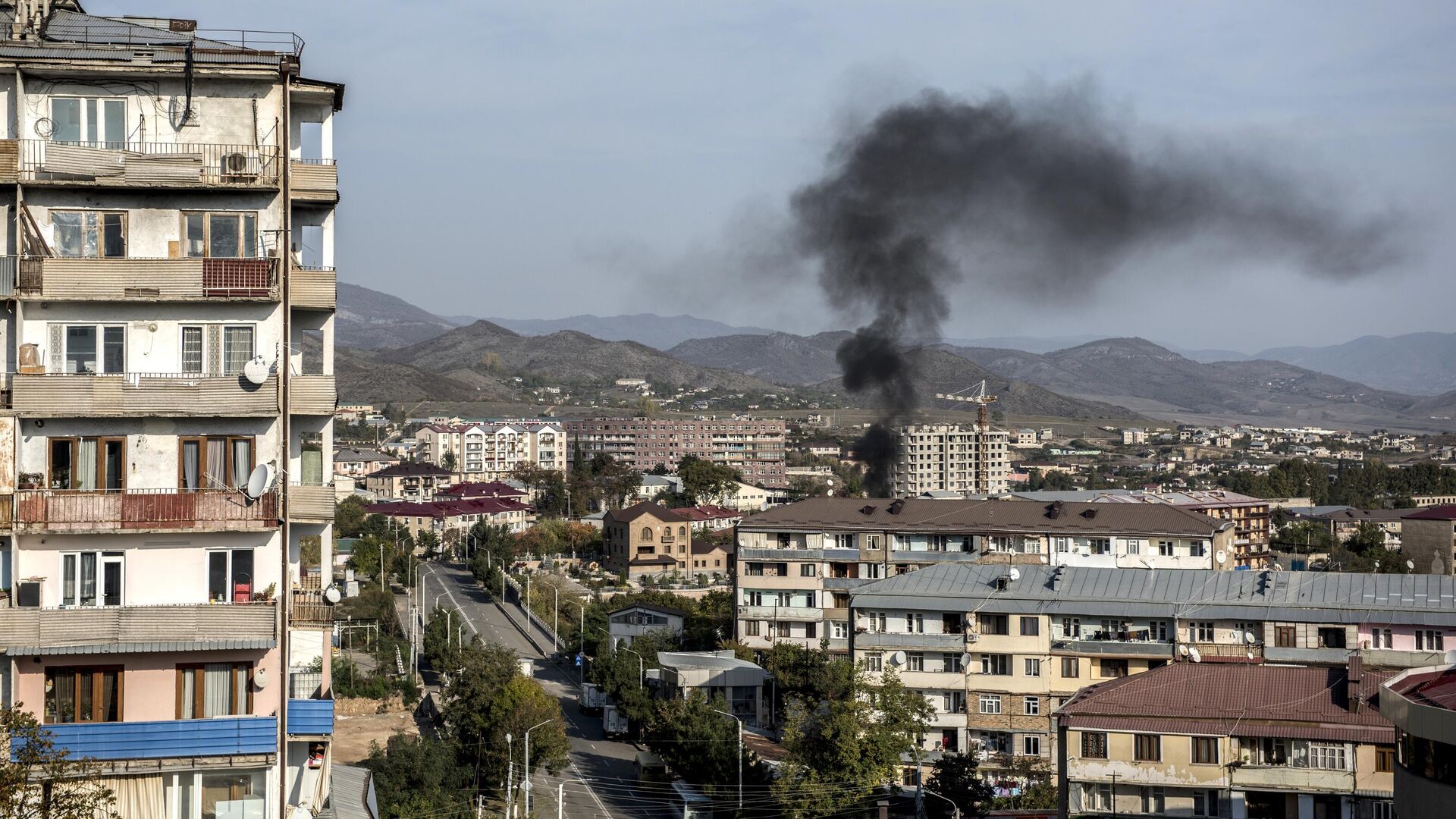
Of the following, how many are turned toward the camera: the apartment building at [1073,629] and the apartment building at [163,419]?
2

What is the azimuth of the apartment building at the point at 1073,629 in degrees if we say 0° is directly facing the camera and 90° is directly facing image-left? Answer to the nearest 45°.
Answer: approximately 0°

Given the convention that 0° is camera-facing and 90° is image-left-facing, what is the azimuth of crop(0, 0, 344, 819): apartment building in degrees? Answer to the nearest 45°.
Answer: approximately 0°

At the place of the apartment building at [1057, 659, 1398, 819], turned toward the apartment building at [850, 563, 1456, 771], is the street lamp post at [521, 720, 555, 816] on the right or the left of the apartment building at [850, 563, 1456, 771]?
left

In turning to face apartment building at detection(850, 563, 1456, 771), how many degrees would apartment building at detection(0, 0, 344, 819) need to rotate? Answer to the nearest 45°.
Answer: approximately 135° to its left

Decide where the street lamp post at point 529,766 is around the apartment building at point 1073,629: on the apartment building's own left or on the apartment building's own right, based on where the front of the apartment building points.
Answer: on the apartment building's own right

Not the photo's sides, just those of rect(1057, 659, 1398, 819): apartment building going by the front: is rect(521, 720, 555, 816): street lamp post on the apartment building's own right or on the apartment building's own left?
on the apartment building's own right

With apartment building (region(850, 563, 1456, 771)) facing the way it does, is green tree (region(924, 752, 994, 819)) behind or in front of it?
in front
